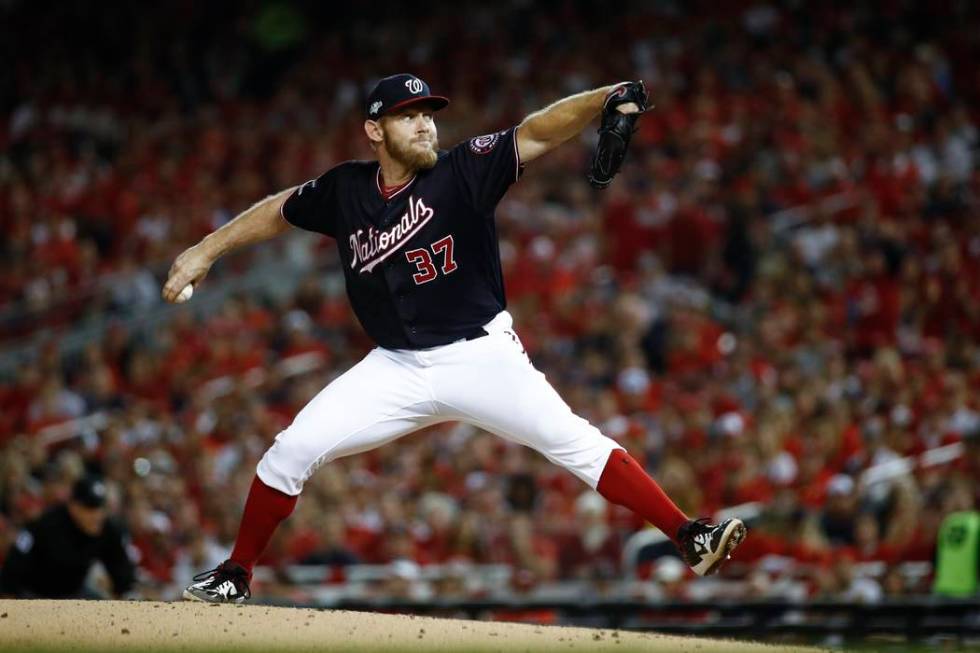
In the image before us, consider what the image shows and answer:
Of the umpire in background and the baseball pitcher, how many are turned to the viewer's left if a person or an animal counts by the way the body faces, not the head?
0

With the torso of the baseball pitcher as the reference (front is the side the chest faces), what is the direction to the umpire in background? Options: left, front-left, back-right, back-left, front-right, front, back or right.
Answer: back-right

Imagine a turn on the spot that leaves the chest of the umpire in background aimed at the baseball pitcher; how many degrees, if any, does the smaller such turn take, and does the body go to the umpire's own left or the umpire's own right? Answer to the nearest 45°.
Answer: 0° — they already face them

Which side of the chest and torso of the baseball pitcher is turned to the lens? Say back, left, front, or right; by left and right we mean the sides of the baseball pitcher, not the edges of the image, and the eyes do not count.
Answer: front

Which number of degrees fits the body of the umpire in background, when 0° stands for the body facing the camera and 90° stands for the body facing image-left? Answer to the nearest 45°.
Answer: approximately 315°
